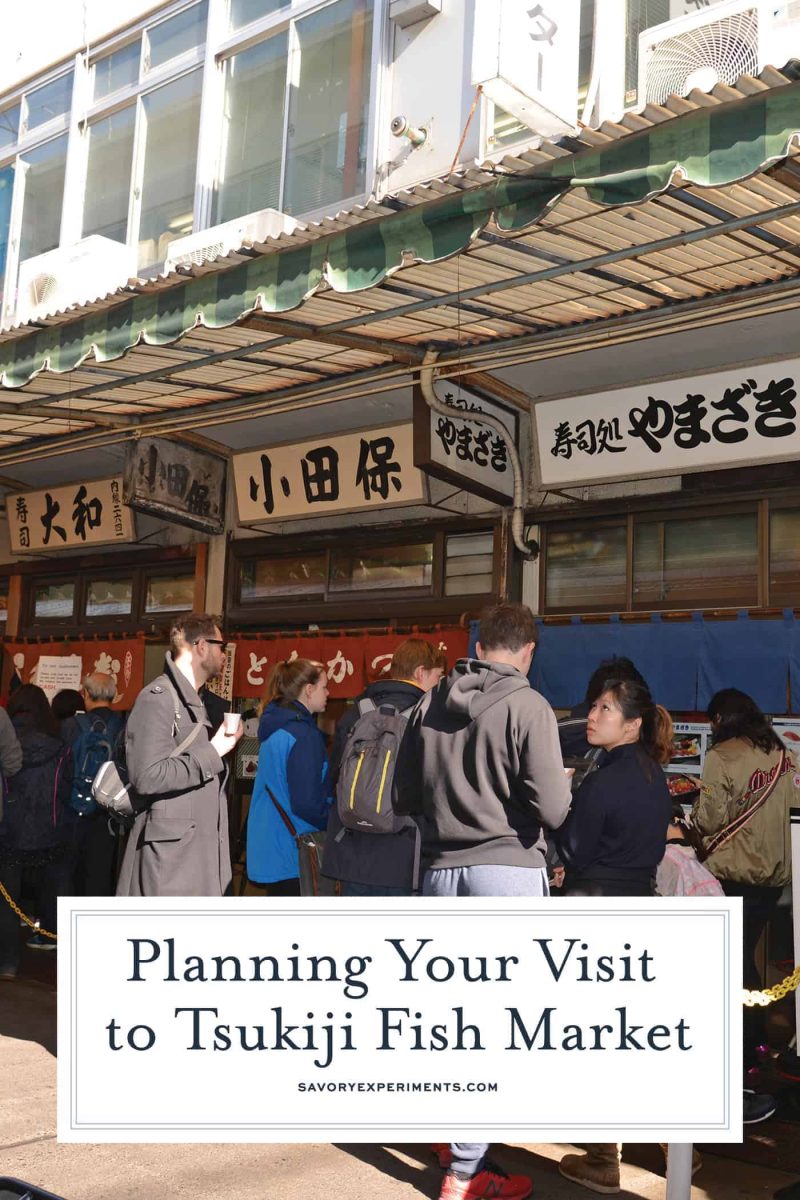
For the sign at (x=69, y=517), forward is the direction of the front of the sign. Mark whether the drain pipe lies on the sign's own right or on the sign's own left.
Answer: on the sign's own left

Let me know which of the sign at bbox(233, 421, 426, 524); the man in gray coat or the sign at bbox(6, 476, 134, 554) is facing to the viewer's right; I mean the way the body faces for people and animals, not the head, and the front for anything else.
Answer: the man in gray coat

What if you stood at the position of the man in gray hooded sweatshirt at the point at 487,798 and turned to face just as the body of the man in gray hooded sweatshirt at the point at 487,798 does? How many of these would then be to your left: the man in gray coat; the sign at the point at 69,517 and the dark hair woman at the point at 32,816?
3

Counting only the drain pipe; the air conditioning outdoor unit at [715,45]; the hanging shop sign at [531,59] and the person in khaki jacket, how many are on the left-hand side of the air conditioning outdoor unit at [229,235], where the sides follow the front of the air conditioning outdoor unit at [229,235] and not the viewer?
4

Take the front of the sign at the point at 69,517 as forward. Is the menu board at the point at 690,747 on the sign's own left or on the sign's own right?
on the sign's own left

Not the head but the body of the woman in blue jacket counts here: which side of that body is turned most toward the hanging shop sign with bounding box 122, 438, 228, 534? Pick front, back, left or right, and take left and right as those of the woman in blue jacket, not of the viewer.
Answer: left

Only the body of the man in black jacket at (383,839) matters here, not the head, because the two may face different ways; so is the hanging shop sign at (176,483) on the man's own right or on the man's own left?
on the man's own left

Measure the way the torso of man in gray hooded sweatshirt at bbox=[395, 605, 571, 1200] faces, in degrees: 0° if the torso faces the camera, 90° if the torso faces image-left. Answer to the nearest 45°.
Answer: approximately 225°

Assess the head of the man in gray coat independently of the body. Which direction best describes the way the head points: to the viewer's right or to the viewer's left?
to the viewer's right

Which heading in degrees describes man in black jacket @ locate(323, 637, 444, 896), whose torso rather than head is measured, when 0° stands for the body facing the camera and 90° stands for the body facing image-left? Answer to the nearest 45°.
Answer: approximately 225°
